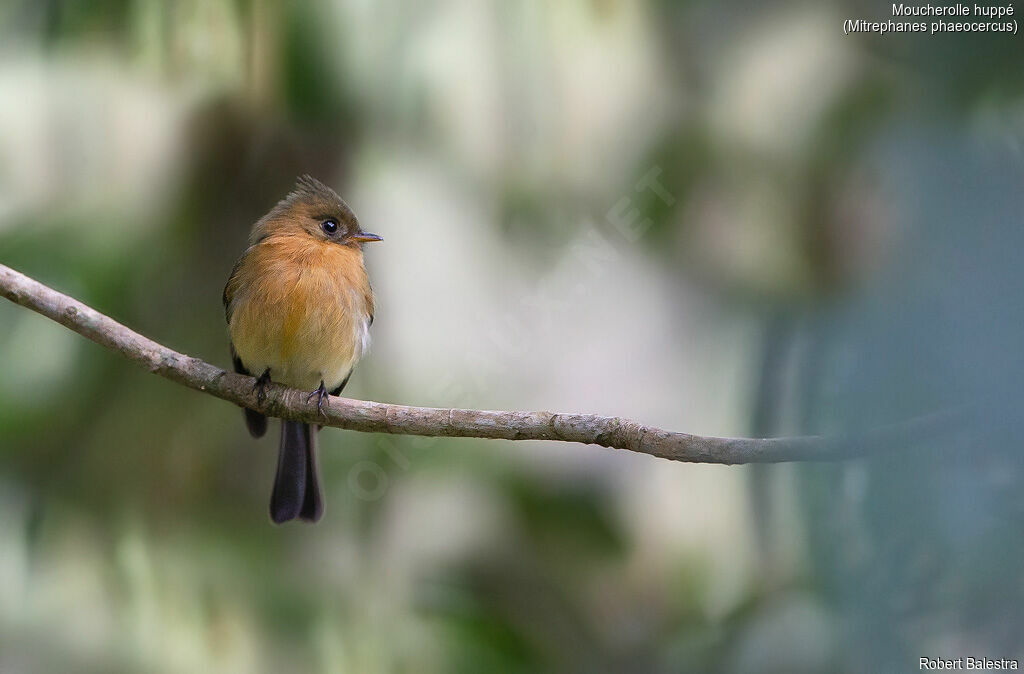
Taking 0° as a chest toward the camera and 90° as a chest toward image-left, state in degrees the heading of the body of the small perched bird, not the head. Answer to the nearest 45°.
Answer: approximately 0°
